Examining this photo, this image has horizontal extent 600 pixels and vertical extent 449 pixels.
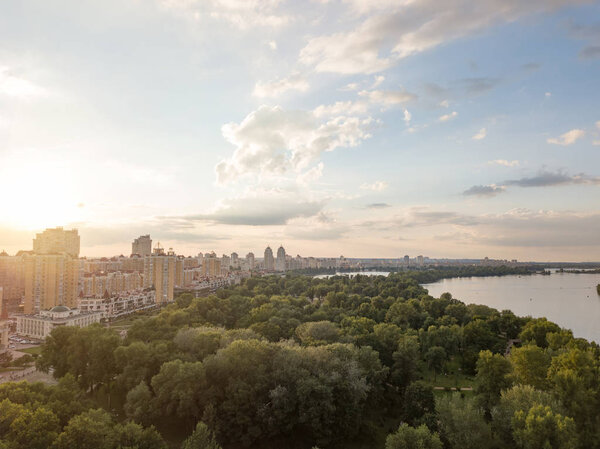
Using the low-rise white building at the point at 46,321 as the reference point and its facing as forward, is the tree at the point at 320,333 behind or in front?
in front

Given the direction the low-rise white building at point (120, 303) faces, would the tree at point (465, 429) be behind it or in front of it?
in front

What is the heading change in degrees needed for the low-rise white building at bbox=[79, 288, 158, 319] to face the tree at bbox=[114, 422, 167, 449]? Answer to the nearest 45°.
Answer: approximately 45° to its right

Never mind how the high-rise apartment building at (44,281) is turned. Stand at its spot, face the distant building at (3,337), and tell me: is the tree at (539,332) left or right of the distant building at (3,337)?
left

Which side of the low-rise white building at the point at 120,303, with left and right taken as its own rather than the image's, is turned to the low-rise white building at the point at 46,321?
right

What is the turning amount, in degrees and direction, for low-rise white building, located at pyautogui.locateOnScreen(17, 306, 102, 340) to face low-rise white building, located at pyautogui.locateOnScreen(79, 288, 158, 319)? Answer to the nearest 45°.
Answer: approximately 90° to its left

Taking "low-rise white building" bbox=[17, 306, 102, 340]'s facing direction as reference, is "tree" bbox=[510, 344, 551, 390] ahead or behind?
ahead

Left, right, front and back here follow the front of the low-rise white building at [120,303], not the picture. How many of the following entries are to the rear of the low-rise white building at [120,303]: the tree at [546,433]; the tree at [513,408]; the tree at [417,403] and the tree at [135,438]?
0

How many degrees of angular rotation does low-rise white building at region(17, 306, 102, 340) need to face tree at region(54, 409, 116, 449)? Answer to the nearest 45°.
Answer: approximately 45° to its right

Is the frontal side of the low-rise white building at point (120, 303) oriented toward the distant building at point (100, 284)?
no

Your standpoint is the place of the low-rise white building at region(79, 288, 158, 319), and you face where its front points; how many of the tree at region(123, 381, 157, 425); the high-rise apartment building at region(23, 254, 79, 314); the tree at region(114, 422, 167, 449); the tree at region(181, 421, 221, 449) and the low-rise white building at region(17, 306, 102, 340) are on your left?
0

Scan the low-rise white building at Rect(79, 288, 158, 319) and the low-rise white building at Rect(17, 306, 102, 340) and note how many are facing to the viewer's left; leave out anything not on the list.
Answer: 0

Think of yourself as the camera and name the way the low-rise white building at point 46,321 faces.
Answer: facing the viewer and to the right of the viewer

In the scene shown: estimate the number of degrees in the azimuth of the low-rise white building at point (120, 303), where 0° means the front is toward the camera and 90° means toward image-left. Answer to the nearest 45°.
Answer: approximately 315°

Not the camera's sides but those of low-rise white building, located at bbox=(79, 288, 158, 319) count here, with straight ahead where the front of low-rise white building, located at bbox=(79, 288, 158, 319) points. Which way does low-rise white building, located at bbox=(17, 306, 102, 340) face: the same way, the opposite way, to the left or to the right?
the same way

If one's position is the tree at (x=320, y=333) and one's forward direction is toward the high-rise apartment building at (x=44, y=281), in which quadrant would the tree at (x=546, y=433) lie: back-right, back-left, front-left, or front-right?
back-left

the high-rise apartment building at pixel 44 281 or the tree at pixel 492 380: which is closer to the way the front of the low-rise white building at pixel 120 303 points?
the tree
